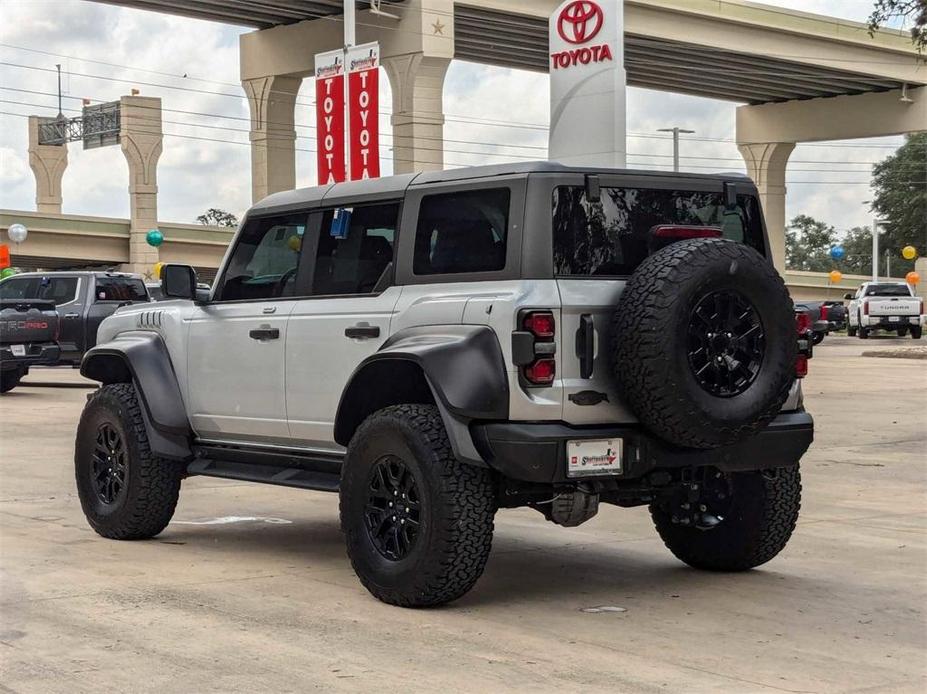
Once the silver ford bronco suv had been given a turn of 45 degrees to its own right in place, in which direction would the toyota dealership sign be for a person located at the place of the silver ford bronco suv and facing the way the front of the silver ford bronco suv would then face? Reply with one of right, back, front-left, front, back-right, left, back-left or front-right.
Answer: front

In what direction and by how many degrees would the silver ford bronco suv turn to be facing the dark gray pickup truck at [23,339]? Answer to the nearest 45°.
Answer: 0° — it already faces it

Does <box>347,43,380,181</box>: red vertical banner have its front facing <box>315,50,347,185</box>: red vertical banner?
no

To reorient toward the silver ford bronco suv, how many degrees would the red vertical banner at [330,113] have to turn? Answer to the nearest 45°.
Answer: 0° — it already faces it

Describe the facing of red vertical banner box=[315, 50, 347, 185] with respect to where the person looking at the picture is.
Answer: facing the viewer

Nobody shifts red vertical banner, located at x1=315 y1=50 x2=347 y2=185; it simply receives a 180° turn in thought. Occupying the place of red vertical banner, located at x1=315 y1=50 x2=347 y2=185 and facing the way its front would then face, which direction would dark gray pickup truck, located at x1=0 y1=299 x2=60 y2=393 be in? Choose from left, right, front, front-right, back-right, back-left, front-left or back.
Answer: back-left

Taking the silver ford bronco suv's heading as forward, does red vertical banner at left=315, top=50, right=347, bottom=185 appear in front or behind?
in front

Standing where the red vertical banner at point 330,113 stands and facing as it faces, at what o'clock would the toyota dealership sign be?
The toyota dealership sign is roughly at 8 o'clock from the red vertical banner.

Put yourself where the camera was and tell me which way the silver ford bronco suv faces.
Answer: facing away from the viewer and to the left of the viewer

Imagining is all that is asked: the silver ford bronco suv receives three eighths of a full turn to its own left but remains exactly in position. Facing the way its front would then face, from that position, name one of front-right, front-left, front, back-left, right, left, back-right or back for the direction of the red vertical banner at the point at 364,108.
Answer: back

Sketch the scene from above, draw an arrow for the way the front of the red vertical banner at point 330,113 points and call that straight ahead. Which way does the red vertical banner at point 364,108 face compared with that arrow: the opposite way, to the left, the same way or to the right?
the same way

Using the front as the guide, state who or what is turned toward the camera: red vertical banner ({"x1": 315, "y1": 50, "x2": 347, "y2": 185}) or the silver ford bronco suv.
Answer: the red vertical banner

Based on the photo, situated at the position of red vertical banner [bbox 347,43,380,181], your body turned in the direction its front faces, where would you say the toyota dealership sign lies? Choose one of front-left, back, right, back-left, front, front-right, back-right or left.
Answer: back-left

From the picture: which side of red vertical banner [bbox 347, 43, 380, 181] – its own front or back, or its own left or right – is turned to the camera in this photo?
front
